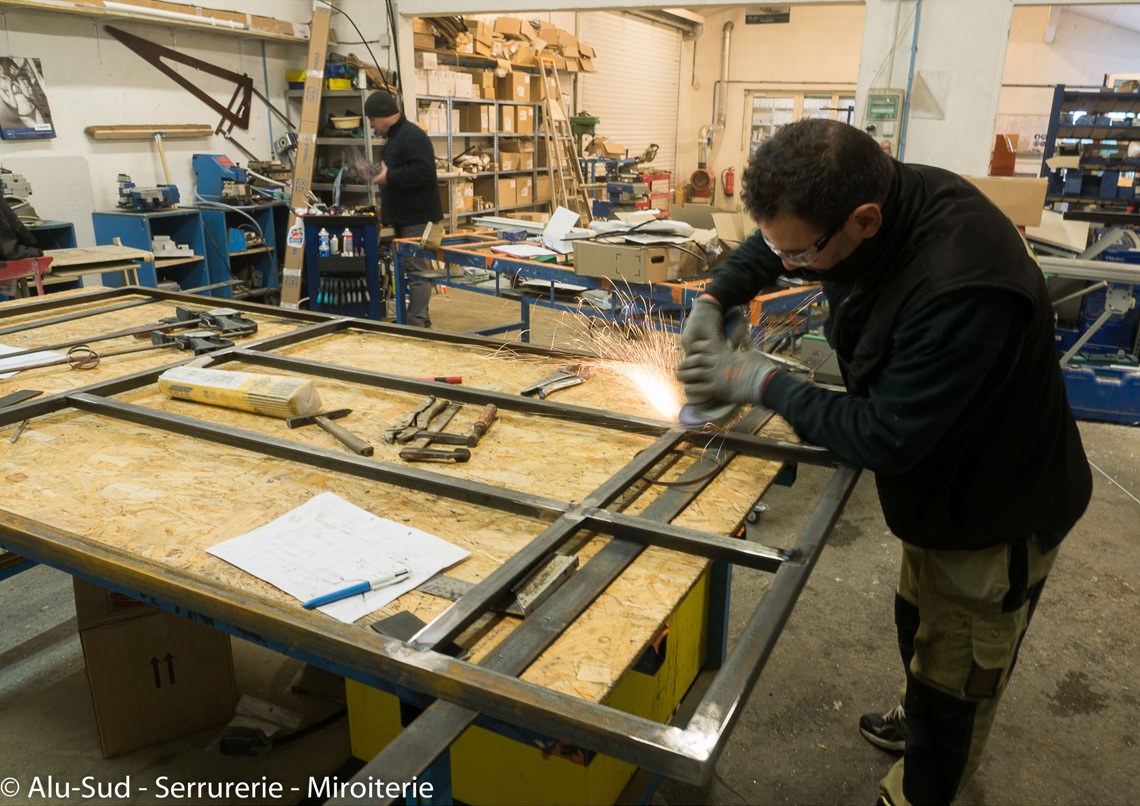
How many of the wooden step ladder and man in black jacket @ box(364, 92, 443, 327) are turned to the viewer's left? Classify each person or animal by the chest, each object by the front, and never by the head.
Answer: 1

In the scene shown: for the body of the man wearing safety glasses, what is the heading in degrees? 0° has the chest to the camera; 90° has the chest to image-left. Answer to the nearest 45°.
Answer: approximately 90°

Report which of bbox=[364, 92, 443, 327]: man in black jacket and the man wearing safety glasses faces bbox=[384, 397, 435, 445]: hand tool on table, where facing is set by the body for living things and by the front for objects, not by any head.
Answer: the man wearing safety glasses

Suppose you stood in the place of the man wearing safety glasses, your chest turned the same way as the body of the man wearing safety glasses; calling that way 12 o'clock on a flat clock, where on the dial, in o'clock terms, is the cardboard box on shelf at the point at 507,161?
The cardboard box on shelf is roughly at 2 o'clock from the man wearing safety glasses.

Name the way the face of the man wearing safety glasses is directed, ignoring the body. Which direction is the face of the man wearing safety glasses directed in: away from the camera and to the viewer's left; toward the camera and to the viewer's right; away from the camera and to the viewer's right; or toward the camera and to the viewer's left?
toward the camera and to the viewer's left

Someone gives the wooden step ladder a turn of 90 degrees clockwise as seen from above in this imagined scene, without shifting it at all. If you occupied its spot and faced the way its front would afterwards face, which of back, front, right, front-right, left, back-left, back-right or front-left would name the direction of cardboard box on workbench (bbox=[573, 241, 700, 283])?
front-left

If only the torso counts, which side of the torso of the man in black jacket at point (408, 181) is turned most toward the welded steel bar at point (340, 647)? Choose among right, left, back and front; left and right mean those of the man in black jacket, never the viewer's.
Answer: left

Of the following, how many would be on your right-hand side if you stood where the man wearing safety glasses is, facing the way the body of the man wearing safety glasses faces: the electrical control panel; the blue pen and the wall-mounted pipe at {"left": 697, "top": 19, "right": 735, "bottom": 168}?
2

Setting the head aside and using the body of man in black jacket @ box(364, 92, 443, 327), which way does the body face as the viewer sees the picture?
to the viewer's left

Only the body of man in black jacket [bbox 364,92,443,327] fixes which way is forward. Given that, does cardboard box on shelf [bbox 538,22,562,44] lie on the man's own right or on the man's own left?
on the man's own right

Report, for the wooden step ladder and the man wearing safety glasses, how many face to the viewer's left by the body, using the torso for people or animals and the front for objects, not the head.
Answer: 1

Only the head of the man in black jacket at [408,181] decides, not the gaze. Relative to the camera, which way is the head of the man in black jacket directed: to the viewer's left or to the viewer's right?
to the viewer's left

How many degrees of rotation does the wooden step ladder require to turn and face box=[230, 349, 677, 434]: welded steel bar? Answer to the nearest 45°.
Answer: approximately 45° to its right

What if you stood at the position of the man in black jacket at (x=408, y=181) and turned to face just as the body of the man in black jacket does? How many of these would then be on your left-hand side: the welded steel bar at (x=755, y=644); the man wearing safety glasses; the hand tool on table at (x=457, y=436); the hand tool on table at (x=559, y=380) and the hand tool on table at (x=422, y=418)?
5

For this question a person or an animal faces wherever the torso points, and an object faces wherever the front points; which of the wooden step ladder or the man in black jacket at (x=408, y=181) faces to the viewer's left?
the man in black jacket

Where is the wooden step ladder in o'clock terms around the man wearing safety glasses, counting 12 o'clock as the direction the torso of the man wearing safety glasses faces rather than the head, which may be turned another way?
The wooden step ladder is roughly at 2 o'clock from the man wearing safety glasses.

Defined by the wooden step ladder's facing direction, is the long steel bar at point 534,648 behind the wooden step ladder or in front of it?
in front
